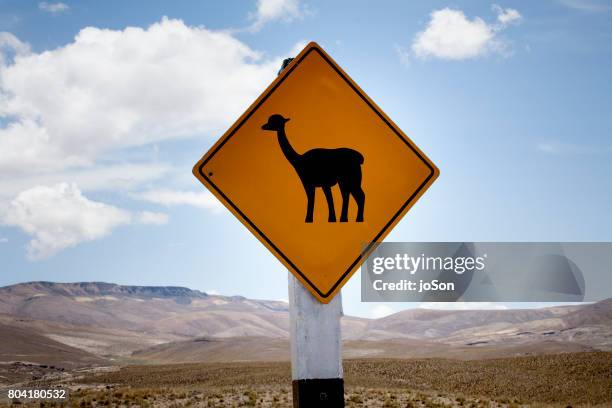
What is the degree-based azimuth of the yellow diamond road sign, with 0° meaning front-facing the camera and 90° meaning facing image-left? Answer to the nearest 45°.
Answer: approximately 0°
